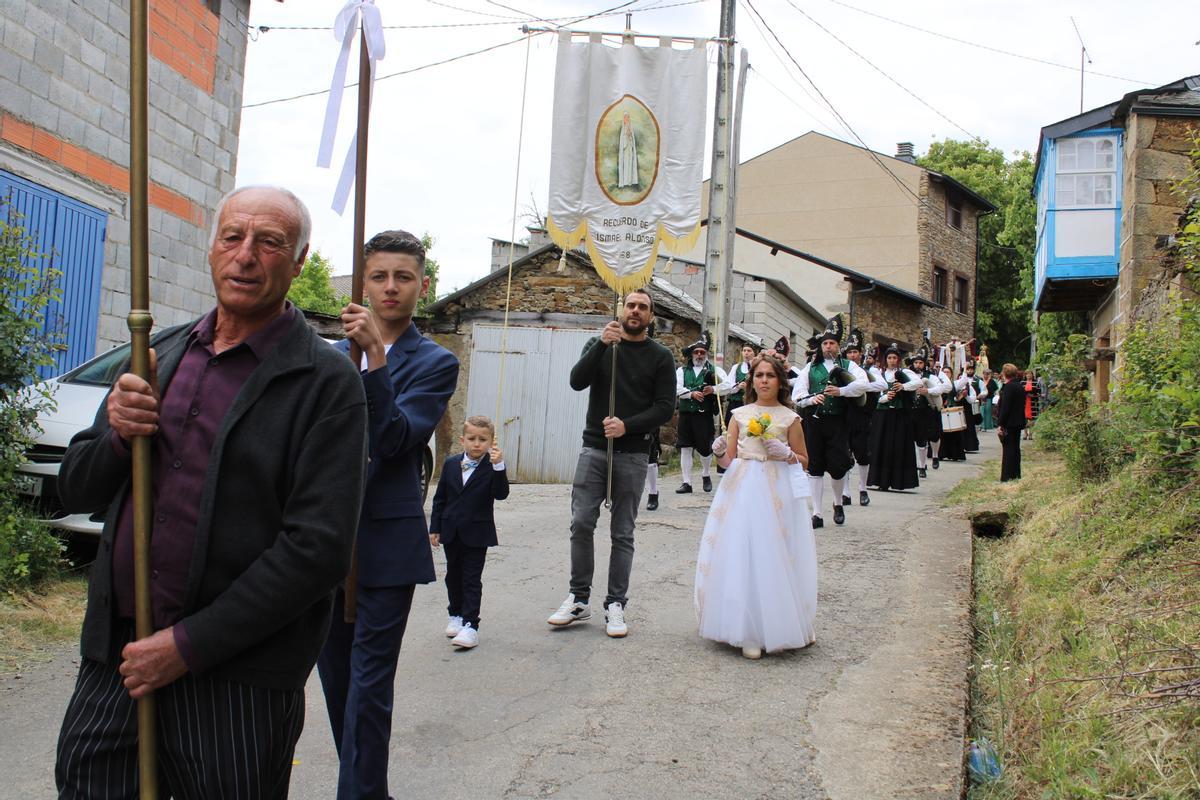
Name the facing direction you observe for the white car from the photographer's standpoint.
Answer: facing the viewer and to the left of the viewer

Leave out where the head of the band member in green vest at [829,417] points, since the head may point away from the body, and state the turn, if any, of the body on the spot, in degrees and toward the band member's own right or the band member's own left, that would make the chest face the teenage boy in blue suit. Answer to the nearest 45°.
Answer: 0° — they already face them

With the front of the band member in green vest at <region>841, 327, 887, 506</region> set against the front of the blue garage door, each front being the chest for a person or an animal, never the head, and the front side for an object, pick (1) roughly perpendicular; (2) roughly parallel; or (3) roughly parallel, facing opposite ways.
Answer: roughly perpendicular

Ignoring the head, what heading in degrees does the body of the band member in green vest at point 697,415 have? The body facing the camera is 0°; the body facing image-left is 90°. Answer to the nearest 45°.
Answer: approximately 0°

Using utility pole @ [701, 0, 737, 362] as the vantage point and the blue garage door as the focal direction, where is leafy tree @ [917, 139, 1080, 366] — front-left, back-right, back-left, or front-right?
back-right

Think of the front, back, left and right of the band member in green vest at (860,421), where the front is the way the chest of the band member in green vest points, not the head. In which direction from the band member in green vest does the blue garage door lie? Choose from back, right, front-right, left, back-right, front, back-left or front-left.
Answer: front-right

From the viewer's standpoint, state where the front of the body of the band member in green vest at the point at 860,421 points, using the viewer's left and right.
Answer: facing the viewer

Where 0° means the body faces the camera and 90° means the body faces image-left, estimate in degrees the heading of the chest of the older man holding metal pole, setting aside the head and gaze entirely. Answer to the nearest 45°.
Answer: approximately 45°

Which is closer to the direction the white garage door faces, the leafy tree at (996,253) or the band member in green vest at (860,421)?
the band member in green vest

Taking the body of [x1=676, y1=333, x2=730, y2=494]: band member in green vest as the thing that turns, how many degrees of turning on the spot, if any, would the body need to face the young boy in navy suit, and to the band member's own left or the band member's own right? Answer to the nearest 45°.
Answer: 0° — they already face them

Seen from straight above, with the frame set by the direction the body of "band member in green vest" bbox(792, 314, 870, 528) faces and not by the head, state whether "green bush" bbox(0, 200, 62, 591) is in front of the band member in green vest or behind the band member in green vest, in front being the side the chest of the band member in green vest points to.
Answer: in front

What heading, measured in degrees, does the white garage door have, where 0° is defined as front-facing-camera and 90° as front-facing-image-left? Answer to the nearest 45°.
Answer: approximately 0°

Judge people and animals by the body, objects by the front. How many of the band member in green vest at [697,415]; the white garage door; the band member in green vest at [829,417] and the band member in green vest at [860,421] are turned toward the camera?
4
